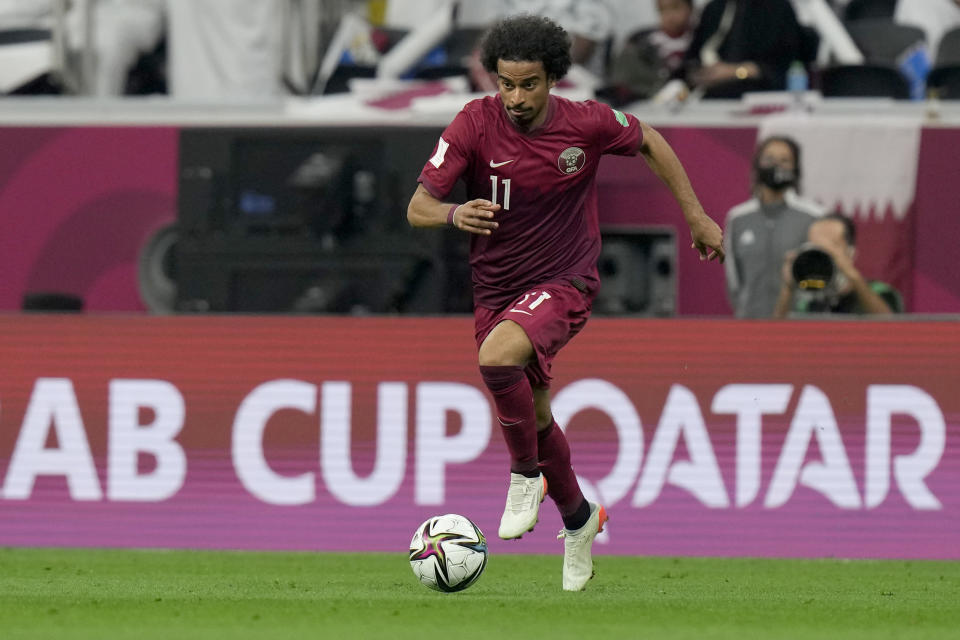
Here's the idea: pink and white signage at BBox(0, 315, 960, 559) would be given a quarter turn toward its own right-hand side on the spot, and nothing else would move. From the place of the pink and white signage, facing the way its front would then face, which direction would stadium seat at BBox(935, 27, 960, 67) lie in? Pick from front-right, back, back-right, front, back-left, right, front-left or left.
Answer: back-right

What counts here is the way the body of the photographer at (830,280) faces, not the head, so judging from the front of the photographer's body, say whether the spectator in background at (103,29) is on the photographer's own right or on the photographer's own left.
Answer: on the photographer's own right

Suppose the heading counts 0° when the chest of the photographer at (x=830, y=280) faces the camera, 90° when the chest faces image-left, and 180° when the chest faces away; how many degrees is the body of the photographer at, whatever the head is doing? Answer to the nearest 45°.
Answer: approximately 45°

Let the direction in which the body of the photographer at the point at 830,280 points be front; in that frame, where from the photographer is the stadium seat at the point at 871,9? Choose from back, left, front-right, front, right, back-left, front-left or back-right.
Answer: back-right

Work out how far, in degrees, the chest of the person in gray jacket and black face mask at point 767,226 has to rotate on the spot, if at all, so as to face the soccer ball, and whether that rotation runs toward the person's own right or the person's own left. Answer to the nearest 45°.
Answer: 0° — they already face it

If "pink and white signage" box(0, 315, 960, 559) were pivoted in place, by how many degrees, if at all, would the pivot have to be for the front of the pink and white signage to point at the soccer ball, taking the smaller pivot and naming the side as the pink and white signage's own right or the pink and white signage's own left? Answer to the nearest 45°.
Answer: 0° — it already faces it

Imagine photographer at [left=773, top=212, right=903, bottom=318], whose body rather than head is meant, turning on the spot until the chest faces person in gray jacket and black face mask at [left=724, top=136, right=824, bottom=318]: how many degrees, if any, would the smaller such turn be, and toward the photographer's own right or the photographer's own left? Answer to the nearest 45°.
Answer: approximately 90° to the photographer's own right

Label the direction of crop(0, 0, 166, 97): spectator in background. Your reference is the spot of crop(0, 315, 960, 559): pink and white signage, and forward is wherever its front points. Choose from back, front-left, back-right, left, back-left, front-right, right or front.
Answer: back-right

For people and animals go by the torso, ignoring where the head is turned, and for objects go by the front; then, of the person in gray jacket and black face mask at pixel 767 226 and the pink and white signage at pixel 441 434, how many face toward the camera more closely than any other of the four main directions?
2

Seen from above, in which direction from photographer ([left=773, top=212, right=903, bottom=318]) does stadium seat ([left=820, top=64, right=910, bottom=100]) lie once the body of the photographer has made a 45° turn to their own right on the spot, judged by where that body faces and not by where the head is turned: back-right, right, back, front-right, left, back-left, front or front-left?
right

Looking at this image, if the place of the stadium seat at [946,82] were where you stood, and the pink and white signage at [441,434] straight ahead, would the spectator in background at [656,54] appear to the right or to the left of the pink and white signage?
right

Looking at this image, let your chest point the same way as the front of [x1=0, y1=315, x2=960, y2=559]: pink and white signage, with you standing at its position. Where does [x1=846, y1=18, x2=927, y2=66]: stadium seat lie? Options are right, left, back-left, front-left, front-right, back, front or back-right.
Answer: back-left

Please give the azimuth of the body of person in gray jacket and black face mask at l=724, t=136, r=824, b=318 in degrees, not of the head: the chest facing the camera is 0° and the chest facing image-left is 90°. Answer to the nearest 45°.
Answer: approximately 0°
